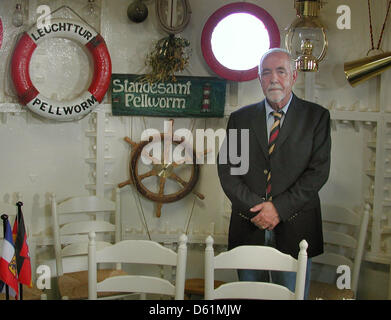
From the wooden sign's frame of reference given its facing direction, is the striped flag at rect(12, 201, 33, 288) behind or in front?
in front

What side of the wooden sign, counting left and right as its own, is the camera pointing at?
front

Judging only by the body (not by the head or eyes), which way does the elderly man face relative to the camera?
toward the camera

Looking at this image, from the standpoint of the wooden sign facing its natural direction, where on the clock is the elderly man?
The elderly man is roughly at 10 o'clock from the wooden sign.

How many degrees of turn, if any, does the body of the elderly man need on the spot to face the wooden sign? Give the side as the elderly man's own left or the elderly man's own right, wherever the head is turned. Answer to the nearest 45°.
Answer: approximately 90° to the elderly man's own right

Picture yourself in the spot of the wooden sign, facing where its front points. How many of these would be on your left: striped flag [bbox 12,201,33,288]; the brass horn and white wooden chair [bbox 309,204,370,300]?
2

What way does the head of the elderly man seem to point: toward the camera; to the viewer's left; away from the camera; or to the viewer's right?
toward the camera
